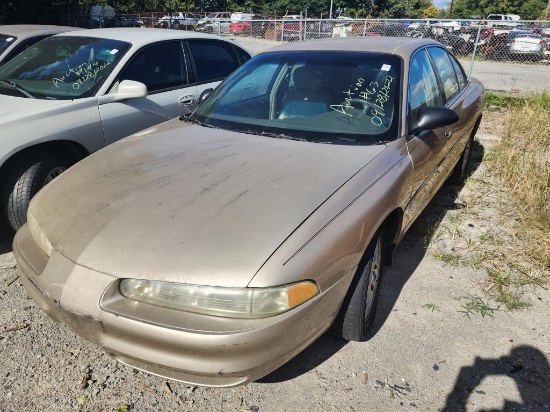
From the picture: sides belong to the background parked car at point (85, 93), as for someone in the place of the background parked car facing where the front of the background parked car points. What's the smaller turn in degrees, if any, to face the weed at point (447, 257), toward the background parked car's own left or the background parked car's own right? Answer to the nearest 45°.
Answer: approximately 90° to the background parked car's own left

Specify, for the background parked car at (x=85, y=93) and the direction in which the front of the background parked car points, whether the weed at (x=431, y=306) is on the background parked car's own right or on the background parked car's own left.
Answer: on the background parked car's own left

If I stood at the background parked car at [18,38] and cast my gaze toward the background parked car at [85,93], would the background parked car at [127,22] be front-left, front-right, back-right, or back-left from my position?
back-left

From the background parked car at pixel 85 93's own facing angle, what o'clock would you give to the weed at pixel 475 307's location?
The weed is roughly at 9 o'clock from the background parked car.

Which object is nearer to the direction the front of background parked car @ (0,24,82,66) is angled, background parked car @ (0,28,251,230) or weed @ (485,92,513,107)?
the background parked car

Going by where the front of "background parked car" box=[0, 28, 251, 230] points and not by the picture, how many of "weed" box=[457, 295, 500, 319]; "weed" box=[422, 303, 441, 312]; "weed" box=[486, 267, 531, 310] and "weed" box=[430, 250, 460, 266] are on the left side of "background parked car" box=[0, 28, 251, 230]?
4

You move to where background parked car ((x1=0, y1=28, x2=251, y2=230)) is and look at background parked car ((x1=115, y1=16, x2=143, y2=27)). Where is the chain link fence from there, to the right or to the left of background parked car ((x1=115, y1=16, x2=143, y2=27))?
right

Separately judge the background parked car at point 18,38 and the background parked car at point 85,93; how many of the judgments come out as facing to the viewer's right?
0

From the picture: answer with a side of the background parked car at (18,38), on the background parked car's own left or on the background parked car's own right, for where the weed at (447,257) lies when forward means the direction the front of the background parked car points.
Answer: on the background parked car's own left

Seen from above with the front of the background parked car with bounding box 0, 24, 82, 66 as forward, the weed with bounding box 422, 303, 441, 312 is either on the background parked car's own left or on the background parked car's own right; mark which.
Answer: on the background parked car's own left

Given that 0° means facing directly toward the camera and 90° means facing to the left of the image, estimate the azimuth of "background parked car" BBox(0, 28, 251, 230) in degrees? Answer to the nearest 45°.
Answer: approximately 45°

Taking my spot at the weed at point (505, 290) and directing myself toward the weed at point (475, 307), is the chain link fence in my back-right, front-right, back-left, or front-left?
back-right
